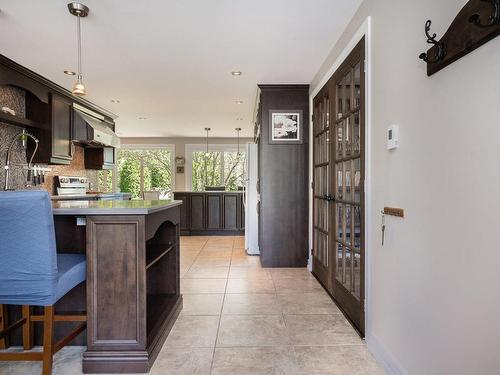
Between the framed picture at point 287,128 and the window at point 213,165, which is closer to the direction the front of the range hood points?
the framed picture

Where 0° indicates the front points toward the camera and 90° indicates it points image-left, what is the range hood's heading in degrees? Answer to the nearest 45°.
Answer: approximately 315°

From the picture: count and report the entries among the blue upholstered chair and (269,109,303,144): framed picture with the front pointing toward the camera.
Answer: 1

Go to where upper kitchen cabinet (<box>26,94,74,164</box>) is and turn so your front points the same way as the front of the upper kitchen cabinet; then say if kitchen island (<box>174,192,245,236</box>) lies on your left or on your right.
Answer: on your left

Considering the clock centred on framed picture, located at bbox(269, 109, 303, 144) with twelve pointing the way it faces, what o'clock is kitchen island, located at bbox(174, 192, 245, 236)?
The kitchen island is roughly at 5 o'clock from the framed picture.

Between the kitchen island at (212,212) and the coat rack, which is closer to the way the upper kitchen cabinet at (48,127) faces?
the coat rack

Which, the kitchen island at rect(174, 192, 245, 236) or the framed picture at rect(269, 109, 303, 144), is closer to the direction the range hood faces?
the framed picture
